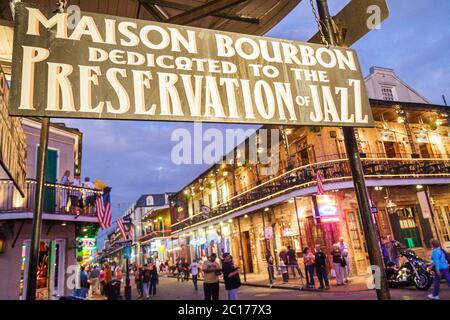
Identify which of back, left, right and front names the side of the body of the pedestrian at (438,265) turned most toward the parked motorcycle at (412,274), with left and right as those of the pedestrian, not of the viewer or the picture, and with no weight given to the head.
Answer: right

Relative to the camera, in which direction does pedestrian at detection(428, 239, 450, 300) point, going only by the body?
to the viewer's left
